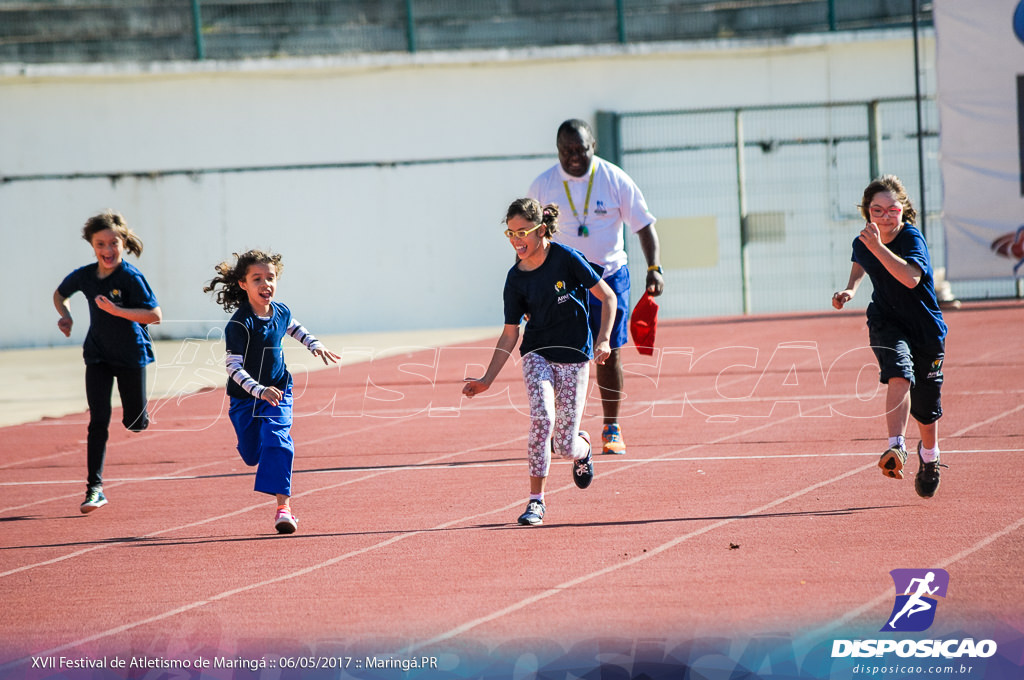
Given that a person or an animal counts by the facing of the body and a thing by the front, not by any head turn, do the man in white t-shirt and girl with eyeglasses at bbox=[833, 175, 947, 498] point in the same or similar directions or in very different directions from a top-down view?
same or similar directions

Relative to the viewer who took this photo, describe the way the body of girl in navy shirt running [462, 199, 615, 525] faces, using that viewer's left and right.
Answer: facing the viewer and to the left of the viewer

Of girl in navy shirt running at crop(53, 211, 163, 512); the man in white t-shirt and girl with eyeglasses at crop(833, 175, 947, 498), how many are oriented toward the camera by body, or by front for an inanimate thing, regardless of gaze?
3

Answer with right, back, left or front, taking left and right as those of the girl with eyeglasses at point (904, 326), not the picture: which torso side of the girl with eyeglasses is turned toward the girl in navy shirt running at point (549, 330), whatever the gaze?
right

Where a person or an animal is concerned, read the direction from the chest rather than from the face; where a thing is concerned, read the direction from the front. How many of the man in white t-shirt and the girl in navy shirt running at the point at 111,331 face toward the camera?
2

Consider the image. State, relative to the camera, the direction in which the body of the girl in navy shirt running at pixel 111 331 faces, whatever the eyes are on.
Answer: toward the camera

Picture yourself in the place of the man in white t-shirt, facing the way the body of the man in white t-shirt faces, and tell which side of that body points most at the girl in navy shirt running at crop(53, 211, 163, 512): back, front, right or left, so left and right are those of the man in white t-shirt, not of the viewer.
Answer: right

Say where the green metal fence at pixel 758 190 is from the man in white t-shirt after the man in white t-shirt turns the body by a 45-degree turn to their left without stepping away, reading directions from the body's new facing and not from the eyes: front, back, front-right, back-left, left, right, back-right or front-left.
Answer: back-left

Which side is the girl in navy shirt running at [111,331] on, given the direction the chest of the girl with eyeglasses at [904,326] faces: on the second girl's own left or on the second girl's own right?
on the second girl's own right

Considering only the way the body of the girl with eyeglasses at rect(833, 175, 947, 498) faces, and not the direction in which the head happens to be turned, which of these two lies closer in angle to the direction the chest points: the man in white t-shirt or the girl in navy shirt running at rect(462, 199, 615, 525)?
the girl in navy shirt running

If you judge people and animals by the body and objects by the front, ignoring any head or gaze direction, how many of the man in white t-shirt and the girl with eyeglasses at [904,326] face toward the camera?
2

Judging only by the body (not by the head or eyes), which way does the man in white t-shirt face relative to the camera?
toward the camera

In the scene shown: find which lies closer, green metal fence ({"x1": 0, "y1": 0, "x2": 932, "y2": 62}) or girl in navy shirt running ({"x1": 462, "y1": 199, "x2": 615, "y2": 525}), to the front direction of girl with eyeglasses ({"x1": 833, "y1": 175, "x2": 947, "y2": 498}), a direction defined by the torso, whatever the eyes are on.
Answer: the girl in navy shirt running
